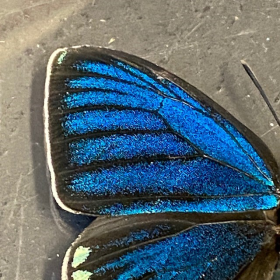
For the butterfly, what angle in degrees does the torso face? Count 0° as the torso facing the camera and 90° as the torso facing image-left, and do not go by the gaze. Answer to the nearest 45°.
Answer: approximately 180°
